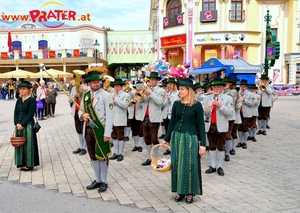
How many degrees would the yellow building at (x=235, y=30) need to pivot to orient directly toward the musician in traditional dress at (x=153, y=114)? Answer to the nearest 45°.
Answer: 0° — it already faces them

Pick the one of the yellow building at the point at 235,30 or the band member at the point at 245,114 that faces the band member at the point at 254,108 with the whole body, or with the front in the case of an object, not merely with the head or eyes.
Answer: the yellow building

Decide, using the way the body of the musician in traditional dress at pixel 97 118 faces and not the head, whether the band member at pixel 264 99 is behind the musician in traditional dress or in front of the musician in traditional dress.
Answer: behind

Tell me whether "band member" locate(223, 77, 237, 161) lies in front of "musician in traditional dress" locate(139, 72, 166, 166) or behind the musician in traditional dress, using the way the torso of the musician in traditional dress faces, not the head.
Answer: behind

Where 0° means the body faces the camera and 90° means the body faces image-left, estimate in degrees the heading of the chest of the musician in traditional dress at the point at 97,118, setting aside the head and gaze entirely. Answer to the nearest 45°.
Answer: approximately 45°

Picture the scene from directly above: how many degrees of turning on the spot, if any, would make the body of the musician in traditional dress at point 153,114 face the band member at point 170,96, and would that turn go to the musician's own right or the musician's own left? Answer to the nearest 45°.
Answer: approximately 135° to the musician's own right

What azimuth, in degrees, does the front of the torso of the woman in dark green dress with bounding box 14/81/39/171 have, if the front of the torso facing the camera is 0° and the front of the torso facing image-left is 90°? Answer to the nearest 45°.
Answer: approximately 45°

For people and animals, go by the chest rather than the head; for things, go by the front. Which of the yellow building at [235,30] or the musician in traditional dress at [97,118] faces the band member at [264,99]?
the yellow building

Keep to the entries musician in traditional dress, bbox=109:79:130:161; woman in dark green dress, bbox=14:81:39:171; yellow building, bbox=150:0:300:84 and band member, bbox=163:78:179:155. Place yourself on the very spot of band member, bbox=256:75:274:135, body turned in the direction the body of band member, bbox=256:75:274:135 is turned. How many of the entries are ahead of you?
3

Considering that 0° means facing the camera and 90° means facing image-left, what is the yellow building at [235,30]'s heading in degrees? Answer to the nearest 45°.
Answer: approximately 0°
